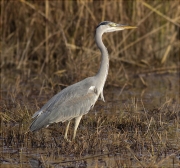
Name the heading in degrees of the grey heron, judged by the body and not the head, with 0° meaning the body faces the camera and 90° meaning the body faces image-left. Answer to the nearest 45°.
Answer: approximately 270°
